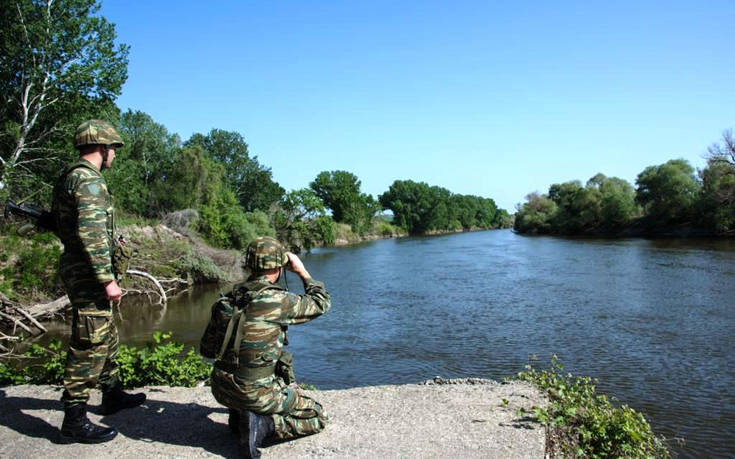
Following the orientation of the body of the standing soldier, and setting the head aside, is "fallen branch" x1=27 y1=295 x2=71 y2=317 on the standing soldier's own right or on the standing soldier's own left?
on the standing soldier's own left

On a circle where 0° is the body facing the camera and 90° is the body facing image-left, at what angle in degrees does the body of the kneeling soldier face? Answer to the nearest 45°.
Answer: approximately 225°

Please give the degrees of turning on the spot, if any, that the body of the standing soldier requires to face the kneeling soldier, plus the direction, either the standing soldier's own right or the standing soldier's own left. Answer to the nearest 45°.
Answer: approximately 45° to the standing soldier's own right

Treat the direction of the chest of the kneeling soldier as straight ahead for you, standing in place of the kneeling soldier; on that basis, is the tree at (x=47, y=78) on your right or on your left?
on your left

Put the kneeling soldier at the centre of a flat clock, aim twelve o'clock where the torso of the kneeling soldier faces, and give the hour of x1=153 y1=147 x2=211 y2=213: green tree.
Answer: The green tree is roughly at 10 o'clock from the kneeling soldier.

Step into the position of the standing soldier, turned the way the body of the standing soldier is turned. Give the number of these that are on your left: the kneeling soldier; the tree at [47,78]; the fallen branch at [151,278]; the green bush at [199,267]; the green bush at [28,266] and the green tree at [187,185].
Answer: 5

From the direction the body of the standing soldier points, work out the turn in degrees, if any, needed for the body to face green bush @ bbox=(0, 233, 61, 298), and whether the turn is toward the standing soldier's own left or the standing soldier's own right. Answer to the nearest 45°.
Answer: approximately 90° to the standing soldier's own left

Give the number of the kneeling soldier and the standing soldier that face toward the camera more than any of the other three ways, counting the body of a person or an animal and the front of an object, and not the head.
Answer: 0

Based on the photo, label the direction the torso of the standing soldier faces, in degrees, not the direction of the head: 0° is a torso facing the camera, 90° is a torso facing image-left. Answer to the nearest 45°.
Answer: approximately 270°

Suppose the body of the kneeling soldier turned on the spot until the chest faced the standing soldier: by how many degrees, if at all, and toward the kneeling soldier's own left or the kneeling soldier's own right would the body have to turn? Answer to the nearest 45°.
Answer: approximately 90° to the kneeling soldier's own left

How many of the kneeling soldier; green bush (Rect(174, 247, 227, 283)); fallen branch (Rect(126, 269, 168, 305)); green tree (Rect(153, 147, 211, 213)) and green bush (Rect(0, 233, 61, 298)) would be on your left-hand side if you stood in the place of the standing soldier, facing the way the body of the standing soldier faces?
4

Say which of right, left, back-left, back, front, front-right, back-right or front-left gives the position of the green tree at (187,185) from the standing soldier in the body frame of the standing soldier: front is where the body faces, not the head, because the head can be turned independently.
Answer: left

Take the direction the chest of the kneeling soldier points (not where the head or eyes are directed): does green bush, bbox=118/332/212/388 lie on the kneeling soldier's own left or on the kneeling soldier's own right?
on the kneeling soldier's own left

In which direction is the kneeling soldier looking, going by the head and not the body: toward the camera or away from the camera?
away from the camera

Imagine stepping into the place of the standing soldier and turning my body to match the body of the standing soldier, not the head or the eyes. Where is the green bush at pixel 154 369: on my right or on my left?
on my left
